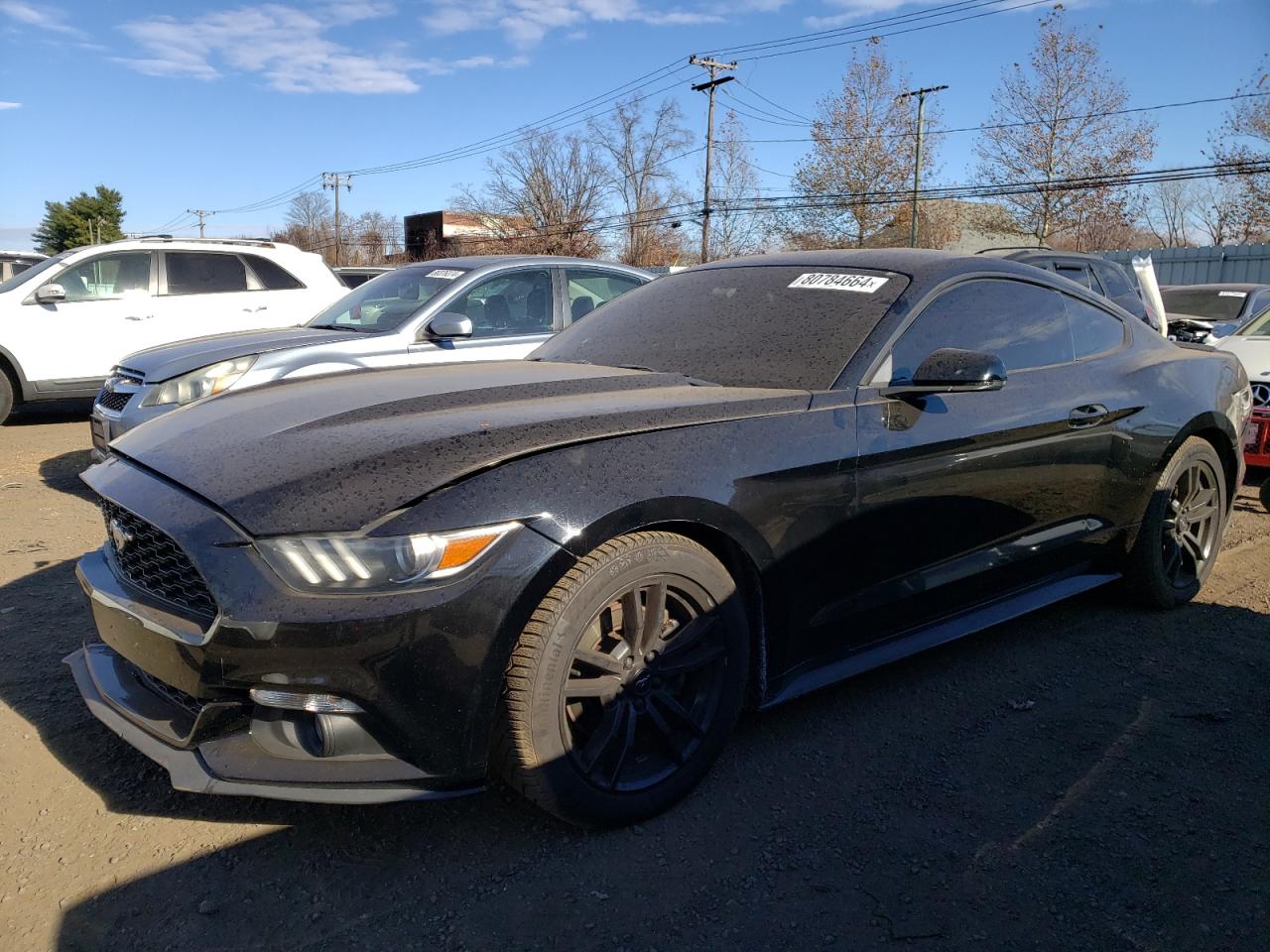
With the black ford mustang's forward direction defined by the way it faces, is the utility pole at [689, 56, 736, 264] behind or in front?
behind

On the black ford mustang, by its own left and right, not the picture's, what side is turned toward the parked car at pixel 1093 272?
back

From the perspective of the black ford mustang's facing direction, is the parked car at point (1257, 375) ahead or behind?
behind

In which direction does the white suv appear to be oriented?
to the viewer's left

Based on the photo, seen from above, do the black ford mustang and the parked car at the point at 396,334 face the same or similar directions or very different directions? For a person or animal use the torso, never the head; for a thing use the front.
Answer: same or similar directions

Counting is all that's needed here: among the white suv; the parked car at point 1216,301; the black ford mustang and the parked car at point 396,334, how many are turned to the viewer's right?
0

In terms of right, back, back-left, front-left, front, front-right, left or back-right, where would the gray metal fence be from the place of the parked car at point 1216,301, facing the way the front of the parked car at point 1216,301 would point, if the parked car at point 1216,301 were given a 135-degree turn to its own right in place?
front

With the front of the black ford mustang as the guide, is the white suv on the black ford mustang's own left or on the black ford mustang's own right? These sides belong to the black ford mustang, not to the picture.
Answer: on the black ford mustang's own right

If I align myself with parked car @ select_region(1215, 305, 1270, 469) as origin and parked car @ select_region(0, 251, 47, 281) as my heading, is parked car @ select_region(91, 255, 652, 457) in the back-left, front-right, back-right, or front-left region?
front-left

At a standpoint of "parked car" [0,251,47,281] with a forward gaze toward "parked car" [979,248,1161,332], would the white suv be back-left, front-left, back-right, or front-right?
front-right

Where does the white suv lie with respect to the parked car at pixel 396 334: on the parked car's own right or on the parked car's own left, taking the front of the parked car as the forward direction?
on the parked car's own right

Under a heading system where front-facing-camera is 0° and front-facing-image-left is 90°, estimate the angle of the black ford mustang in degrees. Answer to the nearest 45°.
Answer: approximately 45°
